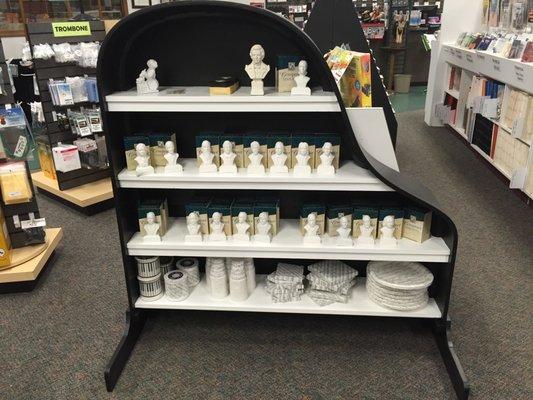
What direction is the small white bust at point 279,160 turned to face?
toward the camera

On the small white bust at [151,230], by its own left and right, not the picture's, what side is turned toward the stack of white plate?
left

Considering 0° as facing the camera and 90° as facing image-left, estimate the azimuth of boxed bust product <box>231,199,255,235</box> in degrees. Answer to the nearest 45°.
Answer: approximately 0°

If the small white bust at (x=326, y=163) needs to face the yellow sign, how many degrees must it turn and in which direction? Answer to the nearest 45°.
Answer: approximately 135° to its right

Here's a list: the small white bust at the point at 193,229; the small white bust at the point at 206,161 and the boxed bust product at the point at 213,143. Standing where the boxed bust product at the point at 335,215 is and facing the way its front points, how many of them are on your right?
3

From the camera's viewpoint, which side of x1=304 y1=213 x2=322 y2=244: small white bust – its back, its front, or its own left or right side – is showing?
front

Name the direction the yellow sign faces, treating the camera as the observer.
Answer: facing the viewer

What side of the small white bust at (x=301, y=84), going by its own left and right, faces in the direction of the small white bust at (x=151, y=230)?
right

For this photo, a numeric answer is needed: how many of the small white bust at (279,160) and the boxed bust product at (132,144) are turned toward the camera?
2

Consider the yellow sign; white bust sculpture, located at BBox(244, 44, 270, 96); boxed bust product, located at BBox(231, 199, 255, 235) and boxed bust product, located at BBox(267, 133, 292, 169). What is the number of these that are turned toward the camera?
4
